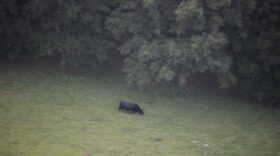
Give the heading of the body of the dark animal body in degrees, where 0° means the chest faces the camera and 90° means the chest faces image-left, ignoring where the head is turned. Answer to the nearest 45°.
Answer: approximately 270°
